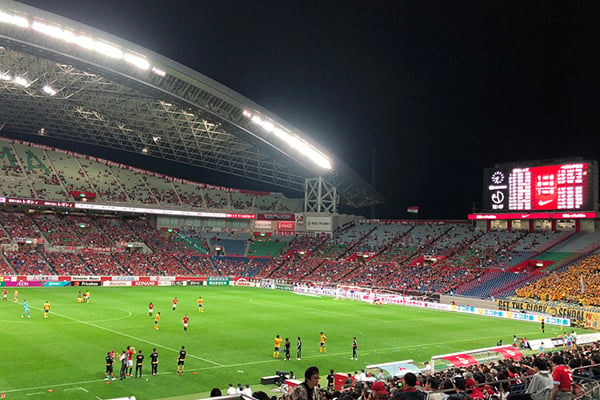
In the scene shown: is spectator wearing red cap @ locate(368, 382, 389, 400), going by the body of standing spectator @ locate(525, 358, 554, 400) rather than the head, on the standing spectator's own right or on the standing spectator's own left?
on the standing spectator's own left

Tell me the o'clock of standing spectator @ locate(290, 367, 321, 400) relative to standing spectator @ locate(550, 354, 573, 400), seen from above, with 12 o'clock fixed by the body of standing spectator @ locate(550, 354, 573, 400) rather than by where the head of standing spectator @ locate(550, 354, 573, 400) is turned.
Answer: standing spectator @ locate(290, 367, 321, 400) is roughly at 9 o'clock from standing spectator @ locate(550, 354, 573, 400).

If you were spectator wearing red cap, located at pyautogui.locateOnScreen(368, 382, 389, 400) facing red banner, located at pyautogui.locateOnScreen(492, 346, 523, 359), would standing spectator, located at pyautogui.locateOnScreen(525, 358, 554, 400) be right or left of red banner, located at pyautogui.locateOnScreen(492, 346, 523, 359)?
right

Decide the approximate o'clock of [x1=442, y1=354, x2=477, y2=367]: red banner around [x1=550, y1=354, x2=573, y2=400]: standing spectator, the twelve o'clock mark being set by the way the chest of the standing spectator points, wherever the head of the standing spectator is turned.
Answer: The red banner is roughly at 1 o'clock from the standing spectator.

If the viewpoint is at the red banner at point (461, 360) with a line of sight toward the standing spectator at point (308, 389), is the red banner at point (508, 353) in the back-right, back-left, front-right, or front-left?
back-left

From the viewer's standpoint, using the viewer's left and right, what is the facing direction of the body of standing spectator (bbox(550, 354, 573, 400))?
facing away from the viewer and to the left of the viewer

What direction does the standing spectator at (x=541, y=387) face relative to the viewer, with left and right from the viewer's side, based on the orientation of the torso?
facing away from the viewer and to the left of the viewer
